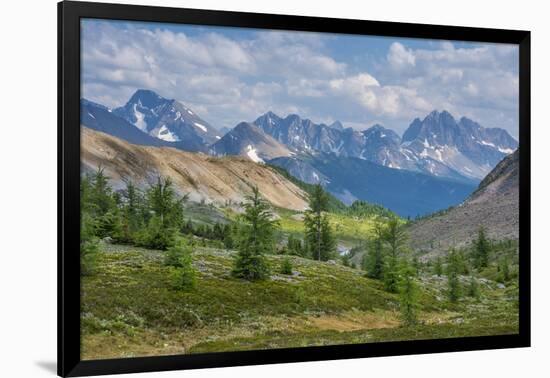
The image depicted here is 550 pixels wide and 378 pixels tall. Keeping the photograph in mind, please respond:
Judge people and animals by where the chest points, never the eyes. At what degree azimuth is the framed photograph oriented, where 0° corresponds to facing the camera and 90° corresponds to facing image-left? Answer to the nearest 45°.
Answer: approximately 315°
